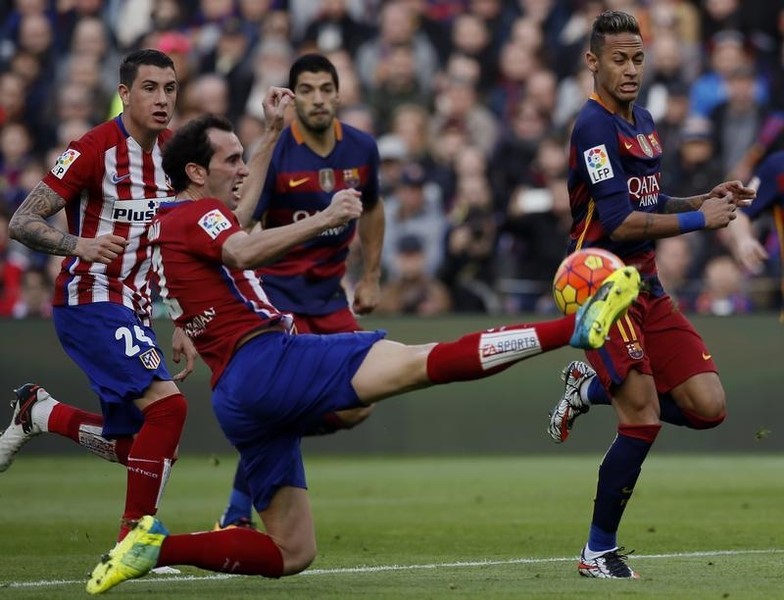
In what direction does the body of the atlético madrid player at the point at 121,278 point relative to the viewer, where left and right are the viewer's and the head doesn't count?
facing the viewer and to the right of the viewer

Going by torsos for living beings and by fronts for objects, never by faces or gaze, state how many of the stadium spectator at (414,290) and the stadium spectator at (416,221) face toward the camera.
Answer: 2

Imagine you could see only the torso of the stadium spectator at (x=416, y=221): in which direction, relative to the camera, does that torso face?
toward the camera

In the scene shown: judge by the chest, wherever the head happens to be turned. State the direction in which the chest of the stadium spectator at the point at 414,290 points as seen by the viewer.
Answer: toward the camera

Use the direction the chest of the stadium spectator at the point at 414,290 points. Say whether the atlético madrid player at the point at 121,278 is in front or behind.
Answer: in front

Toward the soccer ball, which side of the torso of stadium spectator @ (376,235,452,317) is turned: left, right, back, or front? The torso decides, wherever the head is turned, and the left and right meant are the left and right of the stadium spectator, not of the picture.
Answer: front

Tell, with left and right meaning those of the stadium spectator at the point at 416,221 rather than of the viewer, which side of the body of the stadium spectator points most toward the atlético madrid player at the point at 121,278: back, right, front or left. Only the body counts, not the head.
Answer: front
